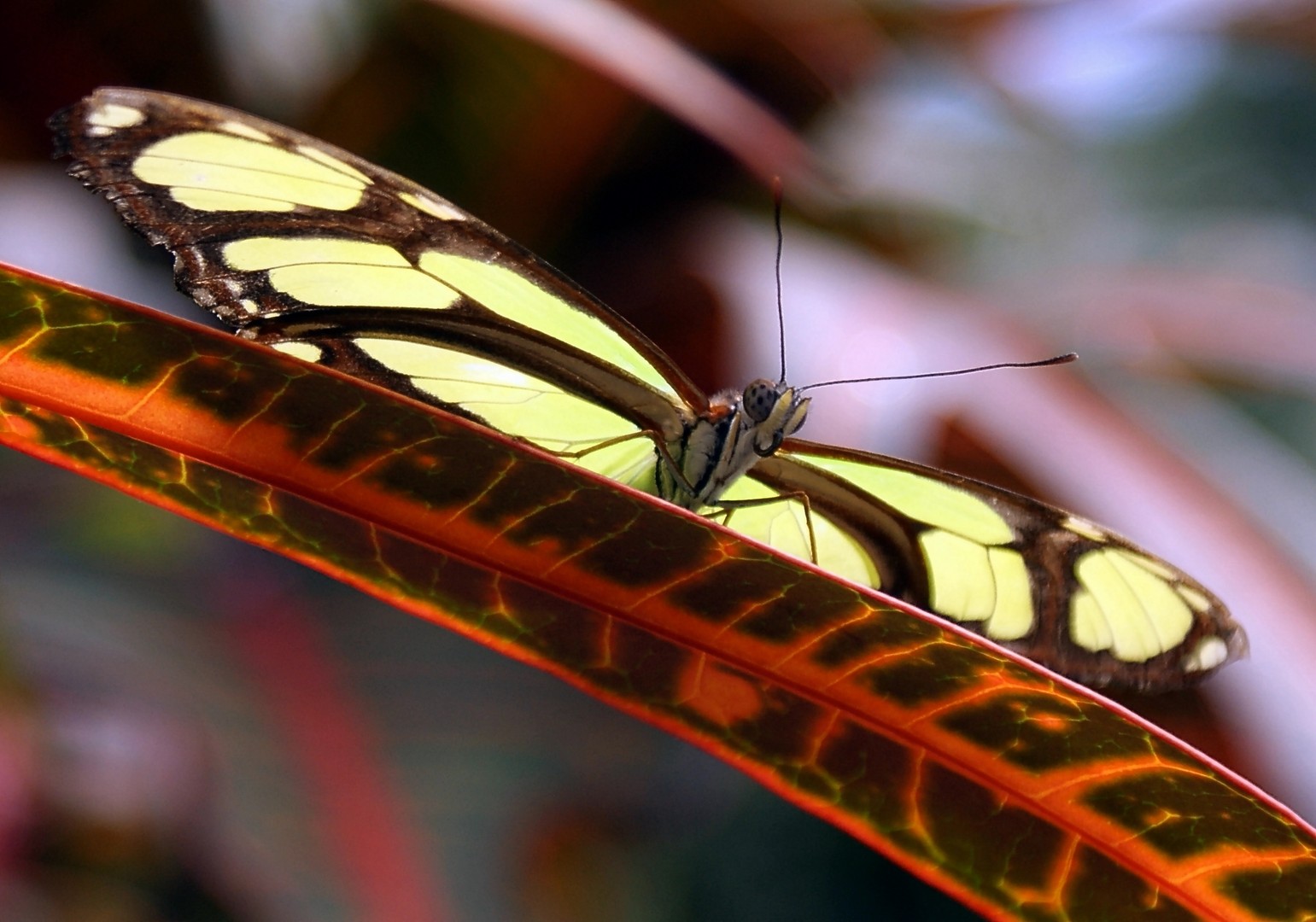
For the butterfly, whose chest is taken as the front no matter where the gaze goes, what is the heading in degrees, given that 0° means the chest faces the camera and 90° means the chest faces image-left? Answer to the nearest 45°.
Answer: approximately 315°
